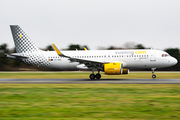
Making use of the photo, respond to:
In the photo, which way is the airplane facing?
to the viewer's right
